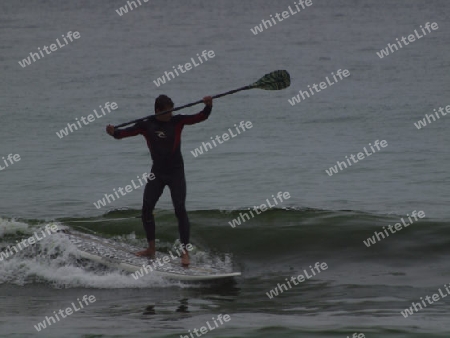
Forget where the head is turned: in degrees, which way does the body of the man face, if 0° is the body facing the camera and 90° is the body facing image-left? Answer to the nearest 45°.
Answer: approximately 0°
